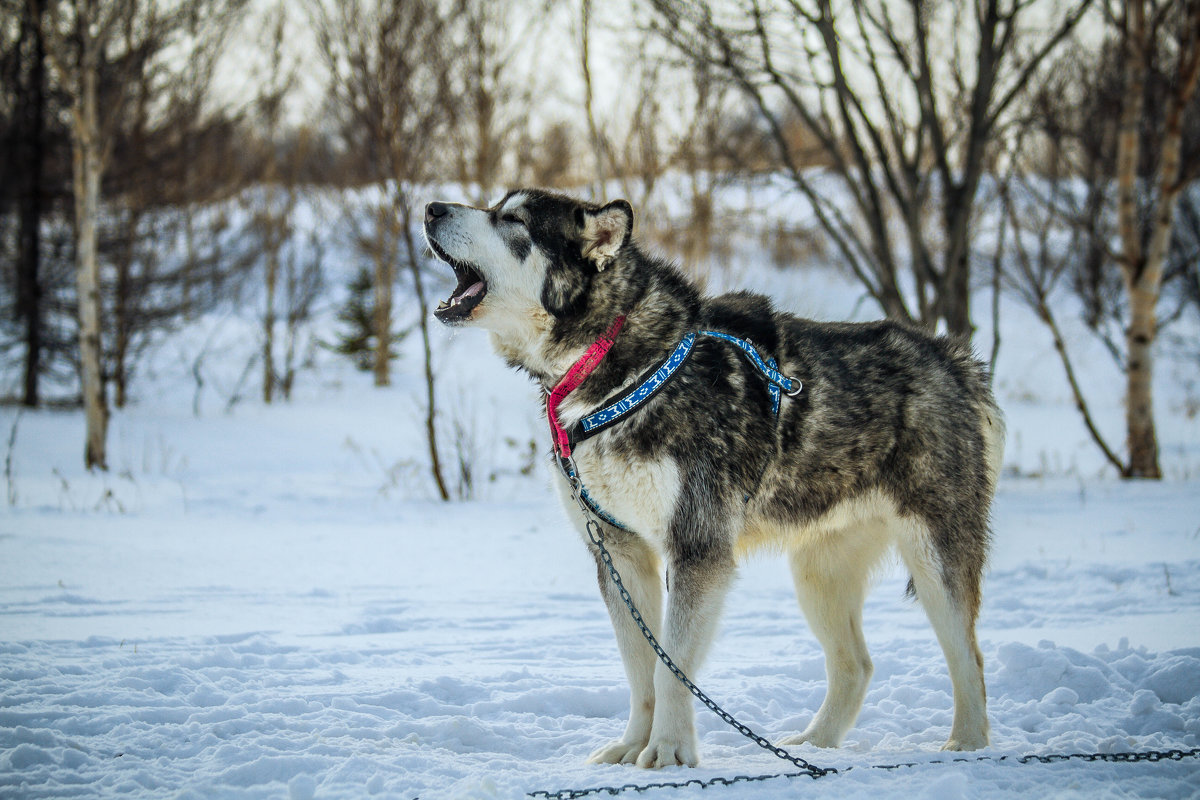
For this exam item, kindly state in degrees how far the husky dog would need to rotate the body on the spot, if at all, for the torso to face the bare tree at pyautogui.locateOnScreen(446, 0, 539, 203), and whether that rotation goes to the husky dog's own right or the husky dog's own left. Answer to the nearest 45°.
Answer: approximately 90° to the husky dog's own right

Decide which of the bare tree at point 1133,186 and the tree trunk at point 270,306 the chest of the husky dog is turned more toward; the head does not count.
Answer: the tree trunk

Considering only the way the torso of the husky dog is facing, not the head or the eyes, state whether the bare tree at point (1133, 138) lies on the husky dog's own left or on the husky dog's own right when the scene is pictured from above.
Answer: on the husky dog's own right

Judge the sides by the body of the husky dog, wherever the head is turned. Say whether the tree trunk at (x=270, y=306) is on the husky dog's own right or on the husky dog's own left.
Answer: on the husky dog's own right

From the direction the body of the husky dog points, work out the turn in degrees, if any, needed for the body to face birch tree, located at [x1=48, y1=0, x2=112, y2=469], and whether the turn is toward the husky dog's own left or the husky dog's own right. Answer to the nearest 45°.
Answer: approximately 45° to the husky dog's own right

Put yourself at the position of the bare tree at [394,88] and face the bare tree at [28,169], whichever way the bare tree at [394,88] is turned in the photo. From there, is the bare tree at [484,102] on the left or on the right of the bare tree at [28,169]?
right

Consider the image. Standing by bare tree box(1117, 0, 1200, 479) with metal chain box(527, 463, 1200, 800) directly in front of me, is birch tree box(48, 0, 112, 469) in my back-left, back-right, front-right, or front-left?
front-right

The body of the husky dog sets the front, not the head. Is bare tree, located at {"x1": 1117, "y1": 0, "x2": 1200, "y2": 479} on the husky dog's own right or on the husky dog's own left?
on the husky dog's own right

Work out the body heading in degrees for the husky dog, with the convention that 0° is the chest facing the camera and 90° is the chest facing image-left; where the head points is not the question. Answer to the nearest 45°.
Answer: approximately 90°
